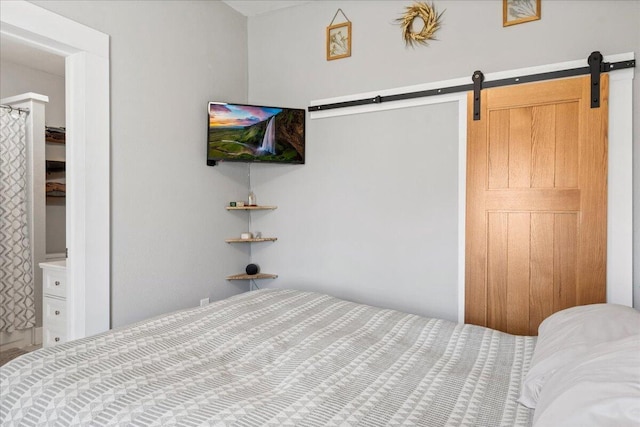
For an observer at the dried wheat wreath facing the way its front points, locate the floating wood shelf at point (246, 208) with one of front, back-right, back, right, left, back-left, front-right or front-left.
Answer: right

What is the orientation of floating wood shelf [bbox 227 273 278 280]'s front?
toward the camera

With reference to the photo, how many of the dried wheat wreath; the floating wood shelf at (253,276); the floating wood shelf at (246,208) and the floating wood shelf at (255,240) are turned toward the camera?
4

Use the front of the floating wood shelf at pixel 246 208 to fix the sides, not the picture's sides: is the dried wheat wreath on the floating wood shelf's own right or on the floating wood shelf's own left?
on the floating wood shelf's own left

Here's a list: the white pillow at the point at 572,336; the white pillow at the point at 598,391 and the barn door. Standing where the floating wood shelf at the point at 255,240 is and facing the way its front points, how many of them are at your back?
0

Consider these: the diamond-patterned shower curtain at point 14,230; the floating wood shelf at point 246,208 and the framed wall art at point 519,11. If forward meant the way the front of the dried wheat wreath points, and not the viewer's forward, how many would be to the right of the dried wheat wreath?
2

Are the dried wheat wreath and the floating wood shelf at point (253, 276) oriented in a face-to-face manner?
no

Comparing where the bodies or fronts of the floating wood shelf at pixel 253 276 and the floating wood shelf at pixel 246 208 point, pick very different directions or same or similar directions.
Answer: same or similar directions

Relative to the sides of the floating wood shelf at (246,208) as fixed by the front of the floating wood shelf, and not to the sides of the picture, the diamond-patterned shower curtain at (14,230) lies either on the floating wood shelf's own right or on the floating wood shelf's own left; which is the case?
on the floating wood shelf's own right

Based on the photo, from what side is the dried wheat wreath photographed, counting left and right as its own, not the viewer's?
front

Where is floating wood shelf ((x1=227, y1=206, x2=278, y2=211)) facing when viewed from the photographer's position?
facing the viewer

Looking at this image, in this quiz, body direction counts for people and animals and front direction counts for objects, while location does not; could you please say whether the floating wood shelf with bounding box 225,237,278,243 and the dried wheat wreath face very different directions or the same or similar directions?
same or similar directions

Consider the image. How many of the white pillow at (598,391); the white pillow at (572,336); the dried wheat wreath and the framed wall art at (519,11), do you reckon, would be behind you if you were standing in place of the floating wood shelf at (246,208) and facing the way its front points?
0

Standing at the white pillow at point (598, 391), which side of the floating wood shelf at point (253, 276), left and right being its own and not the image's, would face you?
front

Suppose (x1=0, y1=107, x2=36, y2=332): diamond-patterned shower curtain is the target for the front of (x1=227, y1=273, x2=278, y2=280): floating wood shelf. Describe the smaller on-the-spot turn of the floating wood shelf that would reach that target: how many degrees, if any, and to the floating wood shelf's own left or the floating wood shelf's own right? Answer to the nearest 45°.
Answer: approximately 90° to the floating wood shelf's own right

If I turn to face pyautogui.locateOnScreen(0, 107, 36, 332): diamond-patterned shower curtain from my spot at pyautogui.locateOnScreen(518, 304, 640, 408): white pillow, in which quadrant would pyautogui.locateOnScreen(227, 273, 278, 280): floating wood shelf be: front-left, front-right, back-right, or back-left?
front-right

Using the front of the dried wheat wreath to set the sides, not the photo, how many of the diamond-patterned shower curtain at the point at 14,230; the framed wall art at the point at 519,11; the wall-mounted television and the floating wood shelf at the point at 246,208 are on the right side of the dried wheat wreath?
3
